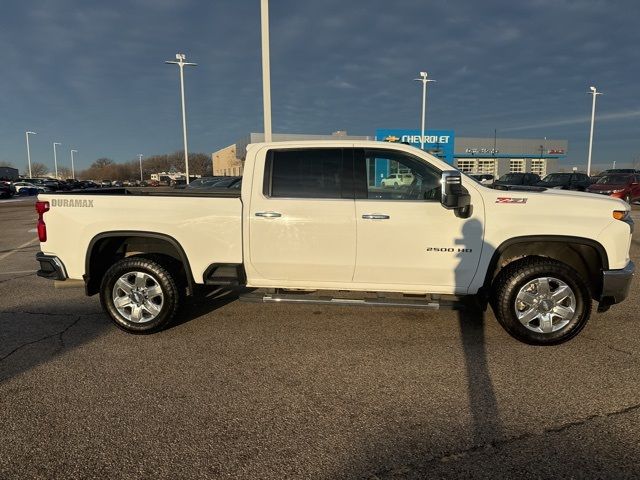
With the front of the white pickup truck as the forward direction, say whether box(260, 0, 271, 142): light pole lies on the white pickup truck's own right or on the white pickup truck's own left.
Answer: on the white pickup truck's own left

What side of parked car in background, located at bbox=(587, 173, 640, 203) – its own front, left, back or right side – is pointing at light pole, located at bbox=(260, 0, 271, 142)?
front

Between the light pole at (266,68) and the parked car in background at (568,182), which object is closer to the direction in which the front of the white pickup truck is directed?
the parked car in background

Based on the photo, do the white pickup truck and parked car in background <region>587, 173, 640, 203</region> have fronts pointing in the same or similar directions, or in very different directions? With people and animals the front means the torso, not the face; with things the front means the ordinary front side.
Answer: very different directions

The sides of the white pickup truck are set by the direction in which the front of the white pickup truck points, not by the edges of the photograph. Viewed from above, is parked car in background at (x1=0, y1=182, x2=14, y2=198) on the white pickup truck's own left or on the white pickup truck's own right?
on the white pickup truck's own left

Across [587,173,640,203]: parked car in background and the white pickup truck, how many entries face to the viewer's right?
1

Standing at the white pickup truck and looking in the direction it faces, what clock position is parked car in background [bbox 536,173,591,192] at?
The parked car in background is roughly at 10 o'clock from the white pickup truck.

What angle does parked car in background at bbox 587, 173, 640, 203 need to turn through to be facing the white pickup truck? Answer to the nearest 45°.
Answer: approximately 45° to its left

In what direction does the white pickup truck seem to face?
to the viewer's right
